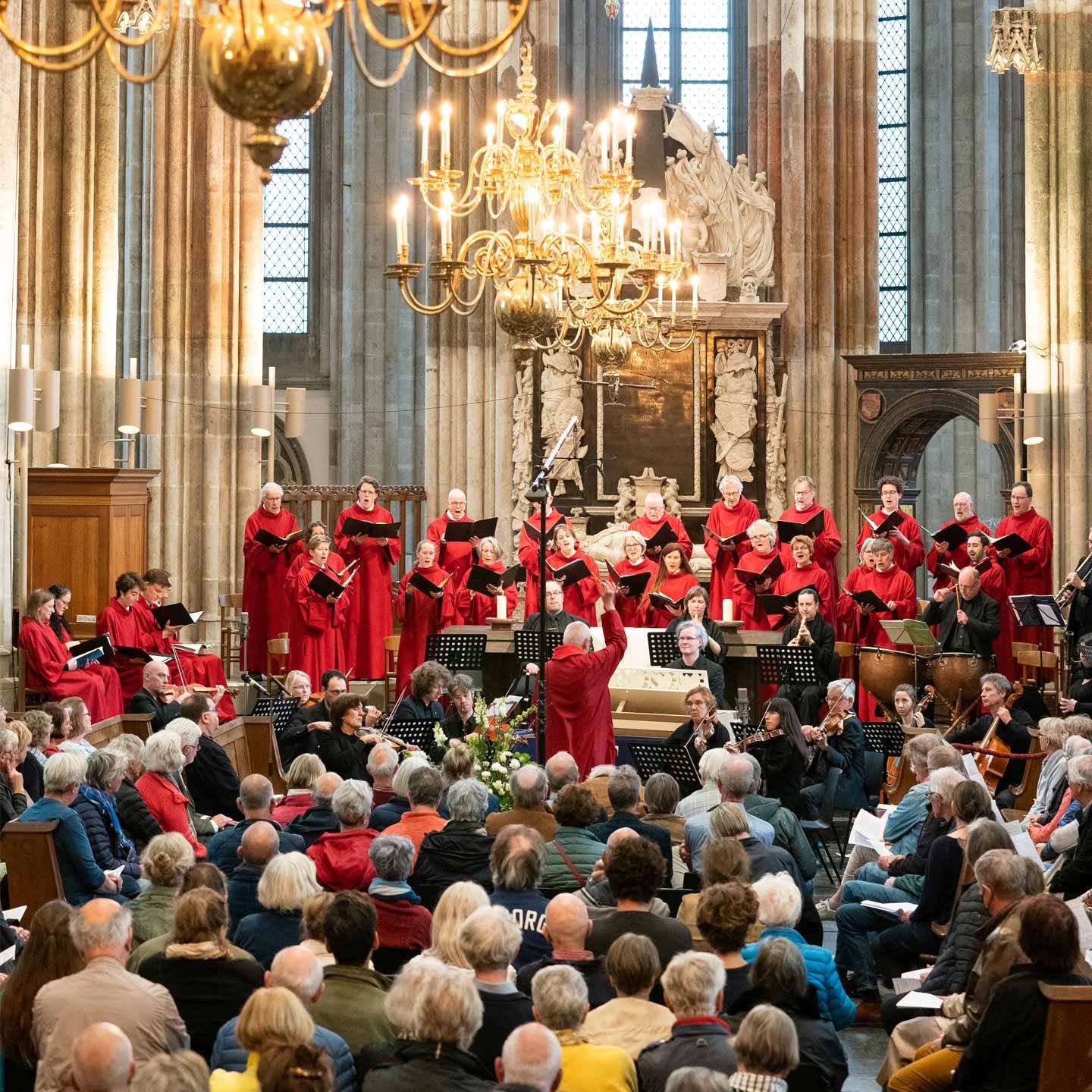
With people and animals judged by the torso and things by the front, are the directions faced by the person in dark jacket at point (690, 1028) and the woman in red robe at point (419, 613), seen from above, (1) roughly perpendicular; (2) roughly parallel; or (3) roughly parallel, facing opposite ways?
roughly parallel, facing opposite ways

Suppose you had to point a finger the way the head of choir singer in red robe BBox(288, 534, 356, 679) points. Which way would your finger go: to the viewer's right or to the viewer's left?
to the viewer's right

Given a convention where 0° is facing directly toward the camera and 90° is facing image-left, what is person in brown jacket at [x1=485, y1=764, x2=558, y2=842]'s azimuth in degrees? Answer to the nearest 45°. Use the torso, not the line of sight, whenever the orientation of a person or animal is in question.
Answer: approximately 180°

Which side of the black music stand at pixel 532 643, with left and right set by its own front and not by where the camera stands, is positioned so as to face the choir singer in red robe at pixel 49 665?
left

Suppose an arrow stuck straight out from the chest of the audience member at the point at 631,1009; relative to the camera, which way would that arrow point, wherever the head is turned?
away from the camera

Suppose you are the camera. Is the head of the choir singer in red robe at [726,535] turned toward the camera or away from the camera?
toward the camera

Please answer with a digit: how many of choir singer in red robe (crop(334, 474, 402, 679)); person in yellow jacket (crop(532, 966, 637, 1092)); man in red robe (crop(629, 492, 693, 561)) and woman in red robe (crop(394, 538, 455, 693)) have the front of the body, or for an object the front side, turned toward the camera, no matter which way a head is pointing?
3

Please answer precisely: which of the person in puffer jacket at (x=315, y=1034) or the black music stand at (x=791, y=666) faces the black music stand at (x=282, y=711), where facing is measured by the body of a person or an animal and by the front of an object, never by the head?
the person in puffer jacket

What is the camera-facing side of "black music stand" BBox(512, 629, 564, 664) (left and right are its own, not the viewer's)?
back

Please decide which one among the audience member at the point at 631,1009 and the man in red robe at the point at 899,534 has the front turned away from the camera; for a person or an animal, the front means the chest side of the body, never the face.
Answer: the audience member

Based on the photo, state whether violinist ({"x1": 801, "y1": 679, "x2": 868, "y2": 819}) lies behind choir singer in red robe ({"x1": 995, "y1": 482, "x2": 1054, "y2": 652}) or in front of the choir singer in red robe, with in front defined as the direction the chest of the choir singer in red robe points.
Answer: in front

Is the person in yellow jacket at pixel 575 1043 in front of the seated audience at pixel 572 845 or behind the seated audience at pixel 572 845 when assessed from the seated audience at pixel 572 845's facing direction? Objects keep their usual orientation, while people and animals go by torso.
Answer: behind

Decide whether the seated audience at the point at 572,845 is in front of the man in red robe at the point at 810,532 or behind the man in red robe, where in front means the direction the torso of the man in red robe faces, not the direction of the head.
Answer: in front

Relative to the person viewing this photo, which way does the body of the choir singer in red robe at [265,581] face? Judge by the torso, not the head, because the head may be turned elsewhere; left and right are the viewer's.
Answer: facing the viewer and to the right of the viewer

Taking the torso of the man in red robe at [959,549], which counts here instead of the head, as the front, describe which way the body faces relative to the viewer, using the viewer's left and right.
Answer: facing the viewer and to the left of the viewer

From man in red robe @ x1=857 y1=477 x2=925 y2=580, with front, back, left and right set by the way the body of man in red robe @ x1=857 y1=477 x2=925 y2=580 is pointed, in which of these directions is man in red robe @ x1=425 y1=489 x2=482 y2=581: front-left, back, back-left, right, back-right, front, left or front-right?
front-right

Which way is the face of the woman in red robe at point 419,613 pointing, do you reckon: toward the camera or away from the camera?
toward the camera
